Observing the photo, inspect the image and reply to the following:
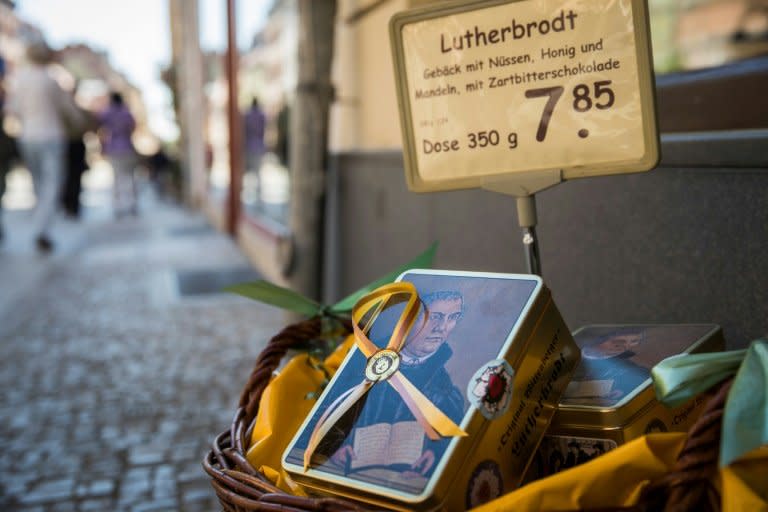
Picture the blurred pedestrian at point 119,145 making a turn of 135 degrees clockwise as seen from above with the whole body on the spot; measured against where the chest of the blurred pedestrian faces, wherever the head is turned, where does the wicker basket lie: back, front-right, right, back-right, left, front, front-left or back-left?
front-right

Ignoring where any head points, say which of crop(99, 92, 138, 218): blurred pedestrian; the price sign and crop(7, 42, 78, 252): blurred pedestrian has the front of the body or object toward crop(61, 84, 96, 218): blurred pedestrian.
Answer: crop(7, 42, 78, 252): blurred pedestrian

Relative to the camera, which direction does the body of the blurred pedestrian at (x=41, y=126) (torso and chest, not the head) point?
away from the camera

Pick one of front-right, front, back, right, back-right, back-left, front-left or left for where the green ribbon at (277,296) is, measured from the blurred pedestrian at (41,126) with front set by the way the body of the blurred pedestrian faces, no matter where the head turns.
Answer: back

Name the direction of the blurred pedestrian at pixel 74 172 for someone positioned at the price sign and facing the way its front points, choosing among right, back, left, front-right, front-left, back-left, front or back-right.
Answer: back-right

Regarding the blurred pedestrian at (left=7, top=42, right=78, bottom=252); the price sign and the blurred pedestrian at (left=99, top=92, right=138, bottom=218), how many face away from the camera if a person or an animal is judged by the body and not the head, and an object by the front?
2

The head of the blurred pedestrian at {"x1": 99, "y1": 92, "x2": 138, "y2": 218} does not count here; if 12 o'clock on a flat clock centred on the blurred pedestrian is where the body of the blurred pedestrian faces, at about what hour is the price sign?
The price sign is roughly at 6 o'clock from the blurred pedestrian.

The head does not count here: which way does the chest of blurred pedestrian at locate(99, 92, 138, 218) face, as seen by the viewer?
away from the camera

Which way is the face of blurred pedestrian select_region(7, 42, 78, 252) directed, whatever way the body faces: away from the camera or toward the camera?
away from the camera

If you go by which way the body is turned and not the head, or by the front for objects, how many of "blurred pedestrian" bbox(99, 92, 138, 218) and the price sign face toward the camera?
1

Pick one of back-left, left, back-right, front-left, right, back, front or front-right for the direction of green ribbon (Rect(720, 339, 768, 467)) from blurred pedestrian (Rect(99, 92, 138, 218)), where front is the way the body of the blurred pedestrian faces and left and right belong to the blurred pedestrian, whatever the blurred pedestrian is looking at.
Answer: back
